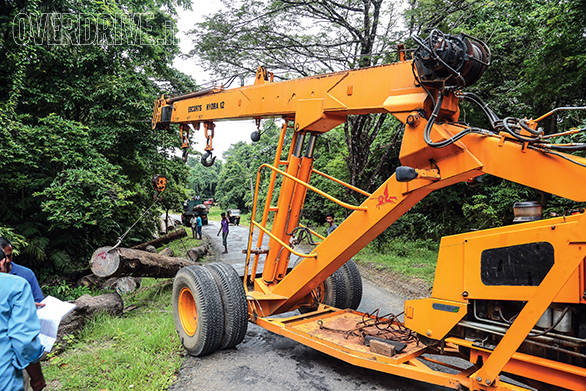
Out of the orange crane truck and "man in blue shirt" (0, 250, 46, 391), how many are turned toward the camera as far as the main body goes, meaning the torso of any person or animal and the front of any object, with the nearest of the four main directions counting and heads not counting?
0

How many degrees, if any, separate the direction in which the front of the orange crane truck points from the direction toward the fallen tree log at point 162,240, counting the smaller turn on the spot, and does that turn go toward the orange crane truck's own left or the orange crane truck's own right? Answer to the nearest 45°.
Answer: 0° — it already faces it

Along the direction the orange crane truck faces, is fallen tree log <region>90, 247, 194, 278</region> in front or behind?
in front

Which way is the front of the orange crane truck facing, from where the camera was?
facing away from the viewer and to the left of the viewer

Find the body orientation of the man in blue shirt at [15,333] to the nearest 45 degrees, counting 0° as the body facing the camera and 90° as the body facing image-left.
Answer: approximately 180°

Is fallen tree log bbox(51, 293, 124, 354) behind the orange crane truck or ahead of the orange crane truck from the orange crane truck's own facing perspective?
ahead

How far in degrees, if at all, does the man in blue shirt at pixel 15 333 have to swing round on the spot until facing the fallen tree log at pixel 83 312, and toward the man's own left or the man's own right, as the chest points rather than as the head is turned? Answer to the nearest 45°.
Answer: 0° — they already face it

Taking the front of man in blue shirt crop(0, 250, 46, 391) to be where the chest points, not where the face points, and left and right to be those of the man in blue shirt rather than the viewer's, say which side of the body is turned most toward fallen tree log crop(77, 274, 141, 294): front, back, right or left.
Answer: front

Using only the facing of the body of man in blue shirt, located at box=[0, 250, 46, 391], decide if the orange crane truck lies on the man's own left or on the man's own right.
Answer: on the man's own right
